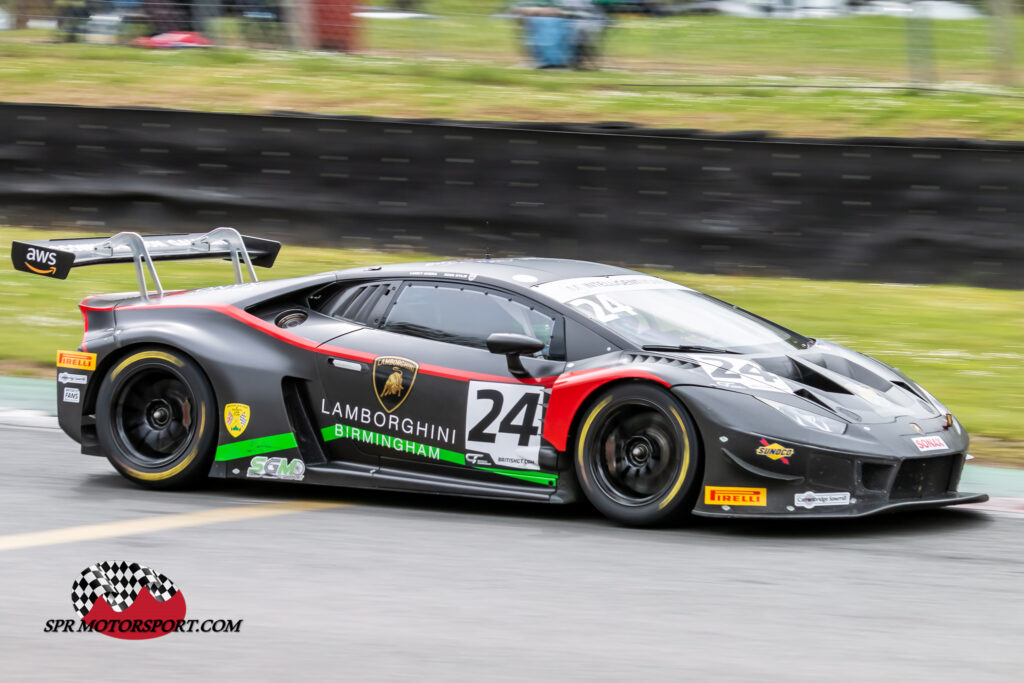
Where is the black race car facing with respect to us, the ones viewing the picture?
facing the viewer and to the right of the viewer
